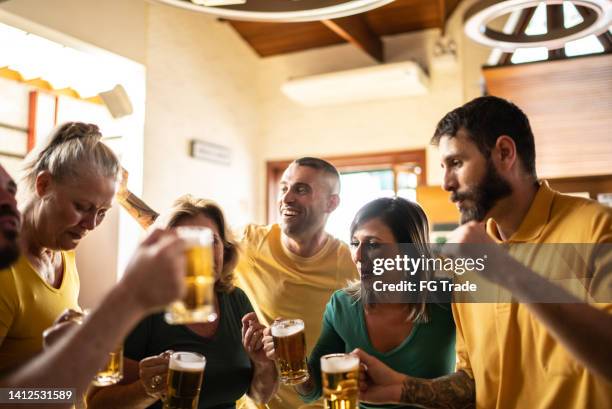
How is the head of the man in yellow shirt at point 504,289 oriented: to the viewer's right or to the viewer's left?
to the viewer's left

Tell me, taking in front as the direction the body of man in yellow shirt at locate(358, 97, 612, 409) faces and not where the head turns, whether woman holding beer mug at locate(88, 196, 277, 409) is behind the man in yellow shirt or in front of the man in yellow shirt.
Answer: in front

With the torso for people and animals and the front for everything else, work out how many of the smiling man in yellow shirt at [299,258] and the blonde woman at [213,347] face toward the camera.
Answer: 2

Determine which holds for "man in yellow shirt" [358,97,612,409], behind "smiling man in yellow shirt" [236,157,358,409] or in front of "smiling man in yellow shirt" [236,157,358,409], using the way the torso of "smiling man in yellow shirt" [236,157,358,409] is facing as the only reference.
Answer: in front

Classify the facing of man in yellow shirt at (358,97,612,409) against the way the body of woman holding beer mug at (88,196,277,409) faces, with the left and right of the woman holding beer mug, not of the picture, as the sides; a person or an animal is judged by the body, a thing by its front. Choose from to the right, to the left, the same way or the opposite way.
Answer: to the right

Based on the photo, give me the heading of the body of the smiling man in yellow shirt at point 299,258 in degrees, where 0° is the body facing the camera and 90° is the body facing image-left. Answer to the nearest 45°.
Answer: approximately 0°

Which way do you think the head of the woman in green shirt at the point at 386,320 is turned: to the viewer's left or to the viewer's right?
to the viewer's left

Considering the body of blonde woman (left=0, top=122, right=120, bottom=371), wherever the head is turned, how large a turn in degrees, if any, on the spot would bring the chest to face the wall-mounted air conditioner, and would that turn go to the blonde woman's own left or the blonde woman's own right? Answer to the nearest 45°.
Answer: approximately 90° to the blonde woman's own left

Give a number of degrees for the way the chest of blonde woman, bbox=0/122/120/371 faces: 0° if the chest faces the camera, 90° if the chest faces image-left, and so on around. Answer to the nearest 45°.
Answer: approximately 315°

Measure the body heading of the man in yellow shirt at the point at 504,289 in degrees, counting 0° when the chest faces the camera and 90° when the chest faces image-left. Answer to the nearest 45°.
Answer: approximately 45°
